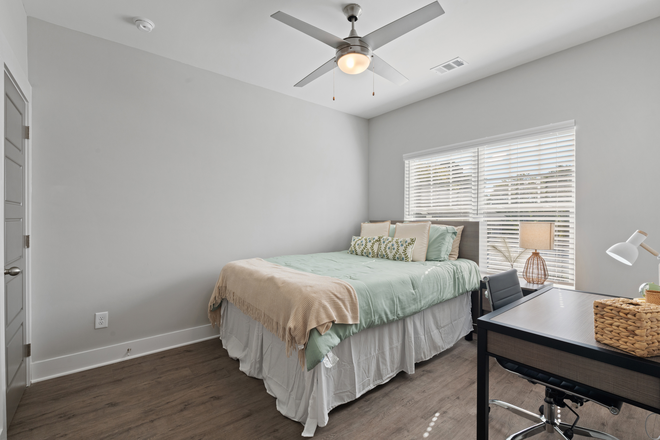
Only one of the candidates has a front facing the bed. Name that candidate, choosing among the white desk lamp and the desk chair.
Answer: the white desk lamp

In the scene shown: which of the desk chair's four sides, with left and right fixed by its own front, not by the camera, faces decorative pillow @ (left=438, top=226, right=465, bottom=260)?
back

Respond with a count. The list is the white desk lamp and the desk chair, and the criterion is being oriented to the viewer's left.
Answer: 1

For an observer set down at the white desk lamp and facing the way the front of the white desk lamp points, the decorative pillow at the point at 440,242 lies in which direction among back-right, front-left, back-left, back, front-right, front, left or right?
front-right

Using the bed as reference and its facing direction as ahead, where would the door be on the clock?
The door is roughly at 1 o'clock from the bed.

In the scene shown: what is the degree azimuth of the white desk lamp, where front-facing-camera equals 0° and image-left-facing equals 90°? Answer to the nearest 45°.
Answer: approximately 90°

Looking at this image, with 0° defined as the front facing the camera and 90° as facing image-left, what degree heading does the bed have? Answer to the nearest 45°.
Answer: approximately 45°

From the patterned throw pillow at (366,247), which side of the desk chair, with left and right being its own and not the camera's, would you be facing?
back

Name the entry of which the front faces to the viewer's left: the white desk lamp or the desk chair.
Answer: the white desk lamp

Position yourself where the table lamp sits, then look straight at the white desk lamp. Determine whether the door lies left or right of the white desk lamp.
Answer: right

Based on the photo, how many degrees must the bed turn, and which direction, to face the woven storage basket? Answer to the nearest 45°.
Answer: approximately 90° to its left

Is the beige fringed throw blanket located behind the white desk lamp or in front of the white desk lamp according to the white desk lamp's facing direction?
in front
